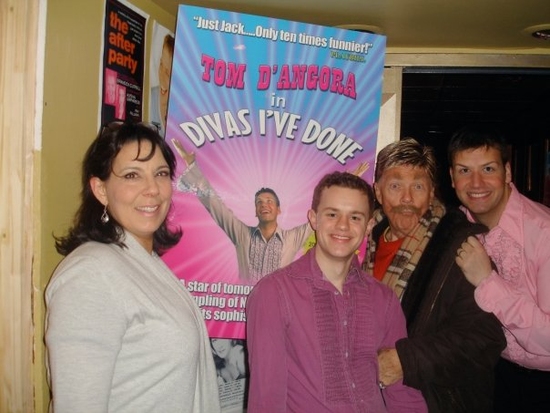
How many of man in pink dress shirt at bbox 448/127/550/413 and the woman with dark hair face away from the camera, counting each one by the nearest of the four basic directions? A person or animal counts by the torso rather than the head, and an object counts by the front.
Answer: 0

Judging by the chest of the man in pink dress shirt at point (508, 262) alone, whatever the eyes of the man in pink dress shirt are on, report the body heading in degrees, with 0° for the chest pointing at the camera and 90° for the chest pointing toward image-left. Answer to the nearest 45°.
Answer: approximately 45°

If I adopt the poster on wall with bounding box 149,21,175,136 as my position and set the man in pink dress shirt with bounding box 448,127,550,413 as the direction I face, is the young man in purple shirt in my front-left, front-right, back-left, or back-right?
front-right

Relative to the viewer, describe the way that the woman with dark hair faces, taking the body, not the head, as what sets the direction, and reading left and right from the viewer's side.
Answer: facing the viewer and to the right of the viewer

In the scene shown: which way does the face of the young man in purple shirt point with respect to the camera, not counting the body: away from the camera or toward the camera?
toward the camera

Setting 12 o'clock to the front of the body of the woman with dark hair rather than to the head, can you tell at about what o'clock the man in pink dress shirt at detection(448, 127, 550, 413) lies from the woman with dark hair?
The man in pink dress shirt is roughly at 10 o'clock from the woman with dark hair.

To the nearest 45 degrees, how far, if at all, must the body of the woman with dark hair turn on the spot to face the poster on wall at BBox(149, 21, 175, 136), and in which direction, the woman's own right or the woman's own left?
approximately 135° to the woman's own left

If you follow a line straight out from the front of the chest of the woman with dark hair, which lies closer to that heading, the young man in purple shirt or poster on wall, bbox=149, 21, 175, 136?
the young man in purple shirt
